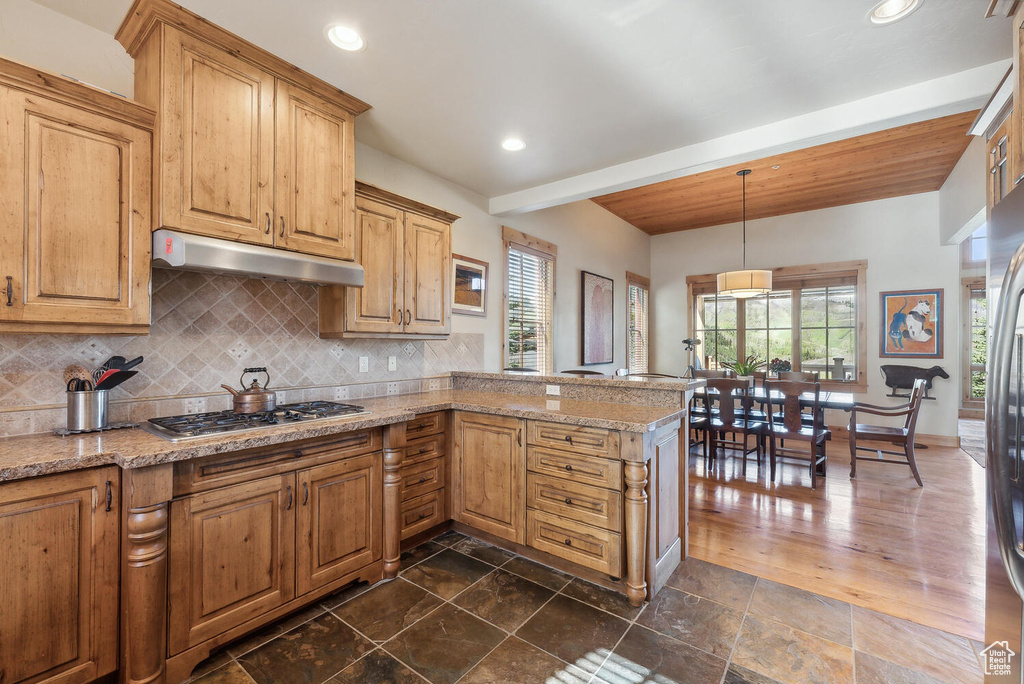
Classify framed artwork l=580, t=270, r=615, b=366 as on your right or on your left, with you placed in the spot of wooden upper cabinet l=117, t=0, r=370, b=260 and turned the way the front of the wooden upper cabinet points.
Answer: on your left

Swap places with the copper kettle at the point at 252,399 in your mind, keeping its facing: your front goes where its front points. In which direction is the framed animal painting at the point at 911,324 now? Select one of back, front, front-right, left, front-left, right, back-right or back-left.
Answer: back

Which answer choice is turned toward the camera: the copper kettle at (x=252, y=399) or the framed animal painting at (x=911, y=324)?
the framed animal painting

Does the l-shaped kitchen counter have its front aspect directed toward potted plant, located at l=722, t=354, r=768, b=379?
no

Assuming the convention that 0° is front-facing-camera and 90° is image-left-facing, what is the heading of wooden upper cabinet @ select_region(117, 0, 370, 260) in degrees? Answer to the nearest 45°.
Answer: approximately 315°

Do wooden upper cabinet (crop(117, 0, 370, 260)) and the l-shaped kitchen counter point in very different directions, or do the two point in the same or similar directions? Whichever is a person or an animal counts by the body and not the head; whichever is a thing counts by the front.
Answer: same or similar directions

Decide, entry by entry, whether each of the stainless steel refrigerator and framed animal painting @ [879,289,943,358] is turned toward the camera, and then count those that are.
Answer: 1

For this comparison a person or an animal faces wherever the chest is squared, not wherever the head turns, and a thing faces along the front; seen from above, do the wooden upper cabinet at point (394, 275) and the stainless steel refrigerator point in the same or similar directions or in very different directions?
very different directions

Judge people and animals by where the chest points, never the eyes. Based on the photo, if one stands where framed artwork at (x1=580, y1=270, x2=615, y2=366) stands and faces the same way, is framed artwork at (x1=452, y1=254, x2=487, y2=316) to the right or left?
on its right

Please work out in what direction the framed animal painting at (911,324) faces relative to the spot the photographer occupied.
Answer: facing the viewer

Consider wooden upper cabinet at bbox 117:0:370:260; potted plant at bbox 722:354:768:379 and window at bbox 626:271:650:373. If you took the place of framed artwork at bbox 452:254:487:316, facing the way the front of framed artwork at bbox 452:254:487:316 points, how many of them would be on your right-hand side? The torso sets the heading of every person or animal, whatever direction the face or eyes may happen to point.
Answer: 1

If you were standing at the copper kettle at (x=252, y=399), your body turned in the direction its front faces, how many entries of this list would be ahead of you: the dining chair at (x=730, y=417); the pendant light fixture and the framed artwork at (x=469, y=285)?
0

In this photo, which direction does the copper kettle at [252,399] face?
to the viewer's left

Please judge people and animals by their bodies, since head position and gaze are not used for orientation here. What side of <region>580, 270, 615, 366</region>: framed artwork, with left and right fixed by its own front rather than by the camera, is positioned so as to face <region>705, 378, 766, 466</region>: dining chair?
front
